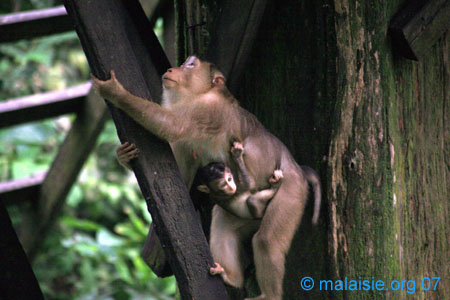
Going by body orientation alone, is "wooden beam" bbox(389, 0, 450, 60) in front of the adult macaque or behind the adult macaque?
behind

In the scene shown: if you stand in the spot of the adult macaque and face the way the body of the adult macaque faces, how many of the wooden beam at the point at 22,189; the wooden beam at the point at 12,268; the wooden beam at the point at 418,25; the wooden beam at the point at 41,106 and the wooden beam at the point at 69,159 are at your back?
1

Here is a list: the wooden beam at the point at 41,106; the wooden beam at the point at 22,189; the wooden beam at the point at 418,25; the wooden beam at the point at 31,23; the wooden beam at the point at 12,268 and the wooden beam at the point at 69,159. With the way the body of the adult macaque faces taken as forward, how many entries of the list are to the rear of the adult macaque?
1

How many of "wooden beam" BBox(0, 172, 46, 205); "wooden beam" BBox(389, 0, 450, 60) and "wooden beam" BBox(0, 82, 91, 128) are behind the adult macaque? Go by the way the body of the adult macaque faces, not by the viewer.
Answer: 1

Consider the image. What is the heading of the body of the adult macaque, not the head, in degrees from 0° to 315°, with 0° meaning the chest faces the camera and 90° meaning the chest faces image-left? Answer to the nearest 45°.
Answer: approximately 90°

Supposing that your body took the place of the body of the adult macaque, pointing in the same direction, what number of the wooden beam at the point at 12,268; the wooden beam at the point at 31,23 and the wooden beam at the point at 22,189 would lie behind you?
0

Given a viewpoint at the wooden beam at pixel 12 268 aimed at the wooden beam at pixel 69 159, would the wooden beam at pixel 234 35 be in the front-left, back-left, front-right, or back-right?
front-right

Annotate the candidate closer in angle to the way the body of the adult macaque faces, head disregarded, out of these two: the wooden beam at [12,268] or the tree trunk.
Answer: the wooden beam

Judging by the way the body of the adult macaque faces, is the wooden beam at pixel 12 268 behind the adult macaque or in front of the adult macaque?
in front

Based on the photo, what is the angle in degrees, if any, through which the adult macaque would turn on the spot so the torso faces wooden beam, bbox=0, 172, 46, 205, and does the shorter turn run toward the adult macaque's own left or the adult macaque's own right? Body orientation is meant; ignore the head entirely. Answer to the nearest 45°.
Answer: approximately 45° to the adult macaque's own right

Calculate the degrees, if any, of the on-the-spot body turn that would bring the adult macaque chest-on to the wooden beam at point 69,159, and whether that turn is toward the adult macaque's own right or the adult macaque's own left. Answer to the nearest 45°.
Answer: approximately 45° to the adult macaque's own right

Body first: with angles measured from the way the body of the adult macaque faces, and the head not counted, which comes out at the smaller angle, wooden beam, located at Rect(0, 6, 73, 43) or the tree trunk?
the wooden beam

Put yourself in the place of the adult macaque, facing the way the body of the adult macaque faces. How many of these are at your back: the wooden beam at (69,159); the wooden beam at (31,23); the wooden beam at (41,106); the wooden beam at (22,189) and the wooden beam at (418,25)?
1

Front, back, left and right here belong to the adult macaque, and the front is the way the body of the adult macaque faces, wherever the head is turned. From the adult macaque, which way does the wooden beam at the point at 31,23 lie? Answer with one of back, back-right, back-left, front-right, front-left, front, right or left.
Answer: front-right

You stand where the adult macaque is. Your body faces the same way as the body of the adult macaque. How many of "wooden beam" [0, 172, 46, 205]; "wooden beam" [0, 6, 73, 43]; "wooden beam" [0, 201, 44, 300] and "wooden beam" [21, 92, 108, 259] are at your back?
0
